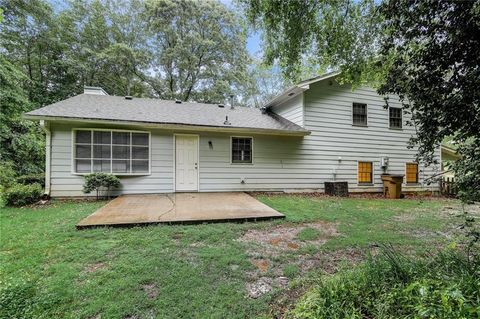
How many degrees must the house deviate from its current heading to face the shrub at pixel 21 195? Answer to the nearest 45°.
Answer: approximately 135° to its left

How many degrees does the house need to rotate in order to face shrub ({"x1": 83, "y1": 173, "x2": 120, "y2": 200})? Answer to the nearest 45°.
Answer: approximately 135° to its left

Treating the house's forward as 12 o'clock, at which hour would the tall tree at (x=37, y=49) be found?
The tall tree is roughly at 10 o'clock from the house.

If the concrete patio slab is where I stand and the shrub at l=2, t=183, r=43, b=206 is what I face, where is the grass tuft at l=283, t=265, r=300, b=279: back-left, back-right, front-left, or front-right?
back-left

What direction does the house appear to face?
away from the camera

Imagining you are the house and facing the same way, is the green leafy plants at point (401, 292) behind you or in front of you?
behind

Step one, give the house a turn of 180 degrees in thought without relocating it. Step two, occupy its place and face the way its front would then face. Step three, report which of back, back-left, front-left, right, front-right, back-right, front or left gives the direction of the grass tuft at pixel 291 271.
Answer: front

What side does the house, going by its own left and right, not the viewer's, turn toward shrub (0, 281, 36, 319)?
back

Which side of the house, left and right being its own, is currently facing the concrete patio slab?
back

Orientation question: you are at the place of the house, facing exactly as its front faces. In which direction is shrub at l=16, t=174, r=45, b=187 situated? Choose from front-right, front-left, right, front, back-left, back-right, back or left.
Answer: left

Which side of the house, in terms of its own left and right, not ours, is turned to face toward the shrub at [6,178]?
left
